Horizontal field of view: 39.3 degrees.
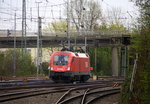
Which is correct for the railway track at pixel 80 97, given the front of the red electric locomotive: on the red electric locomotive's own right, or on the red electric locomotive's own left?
on the red electric locomotive's own left

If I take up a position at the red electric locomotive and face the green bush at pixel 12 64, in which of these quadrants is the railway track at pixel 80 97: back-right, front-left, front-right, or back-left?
back-left

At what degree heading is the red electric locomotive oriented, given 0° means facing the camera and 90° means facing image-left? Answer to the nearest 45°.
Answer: approximately 45°

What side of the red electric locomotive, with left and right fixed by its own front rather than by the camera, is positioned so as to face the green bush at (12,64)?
right
